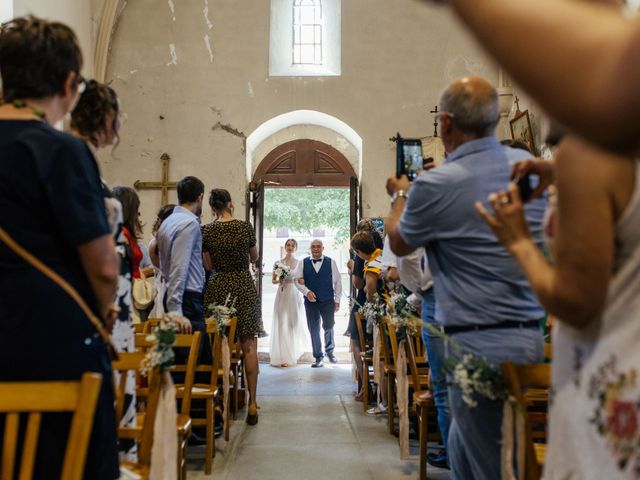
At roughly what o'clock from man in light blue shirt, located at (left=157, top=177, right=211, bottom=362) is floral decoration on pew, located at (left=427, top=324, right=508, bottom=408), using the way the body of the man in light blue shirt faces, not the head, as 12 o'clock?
The floral decoration on pew is roughly at 4 o'clock from the man in light blue shirt.

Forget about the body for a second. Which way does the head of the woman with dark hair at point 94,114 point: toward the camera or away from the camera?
away from the camera

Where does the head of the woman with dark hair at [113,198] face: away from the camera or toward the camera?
away from the camera

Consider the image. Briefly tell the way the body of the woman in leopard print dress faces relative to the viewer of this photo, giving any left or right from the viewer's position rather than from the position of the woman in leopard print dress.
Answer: facing away from the viewer

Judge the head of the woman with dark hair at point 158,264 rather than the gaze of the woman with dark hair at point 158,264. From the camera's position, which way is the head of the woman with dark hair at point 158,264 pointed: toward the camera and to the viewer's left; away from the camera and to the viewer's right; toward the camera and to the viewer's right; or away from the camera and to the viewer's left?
away from the camera and to the viewer's right

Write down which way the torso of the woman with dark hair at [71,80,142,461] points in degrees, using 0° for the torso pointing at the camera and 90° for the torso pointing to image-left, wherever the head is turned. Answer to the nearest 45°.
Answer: approximately 225°

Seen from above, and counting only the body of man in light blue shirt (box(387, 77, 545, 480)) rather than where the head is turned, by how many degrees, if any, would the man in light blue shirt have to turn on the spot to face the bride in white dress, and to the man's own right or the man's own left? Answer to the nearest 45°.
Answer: approximately 45° to the man's own right

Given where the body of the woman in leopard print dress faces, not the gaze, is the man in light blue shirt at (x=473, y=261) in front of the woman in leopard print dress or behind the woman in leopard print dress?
behind

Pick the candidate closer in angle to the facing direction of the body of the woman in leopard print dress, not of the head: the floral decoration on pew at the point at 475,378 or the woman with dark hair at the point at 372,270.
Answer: the woman with dark hair
